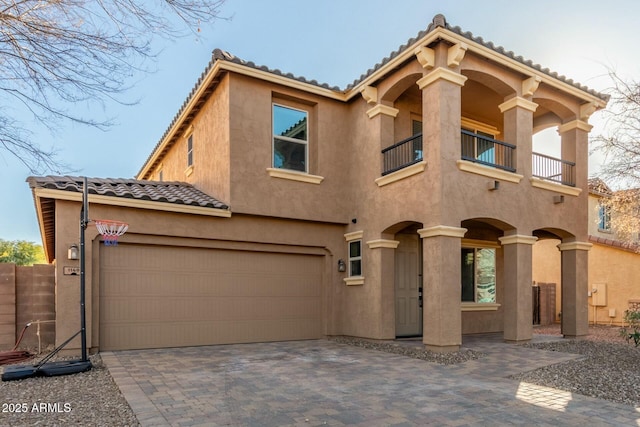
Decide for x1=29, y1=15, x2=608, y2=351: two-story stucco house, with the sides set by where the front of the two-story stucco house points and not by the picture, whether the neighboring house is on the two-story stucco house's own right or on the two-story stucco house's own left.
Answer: on the two-story stucco house's own left

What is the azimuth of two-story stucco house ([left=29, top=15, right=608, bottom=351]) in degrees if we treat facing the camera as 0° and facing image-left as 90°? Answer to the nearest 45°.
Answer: approximately 315°

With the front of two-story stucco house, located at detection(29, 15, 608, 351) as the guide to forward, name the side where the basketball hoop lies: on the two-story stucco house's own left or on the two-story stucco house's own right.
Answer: on the two-story stucco house's own right
